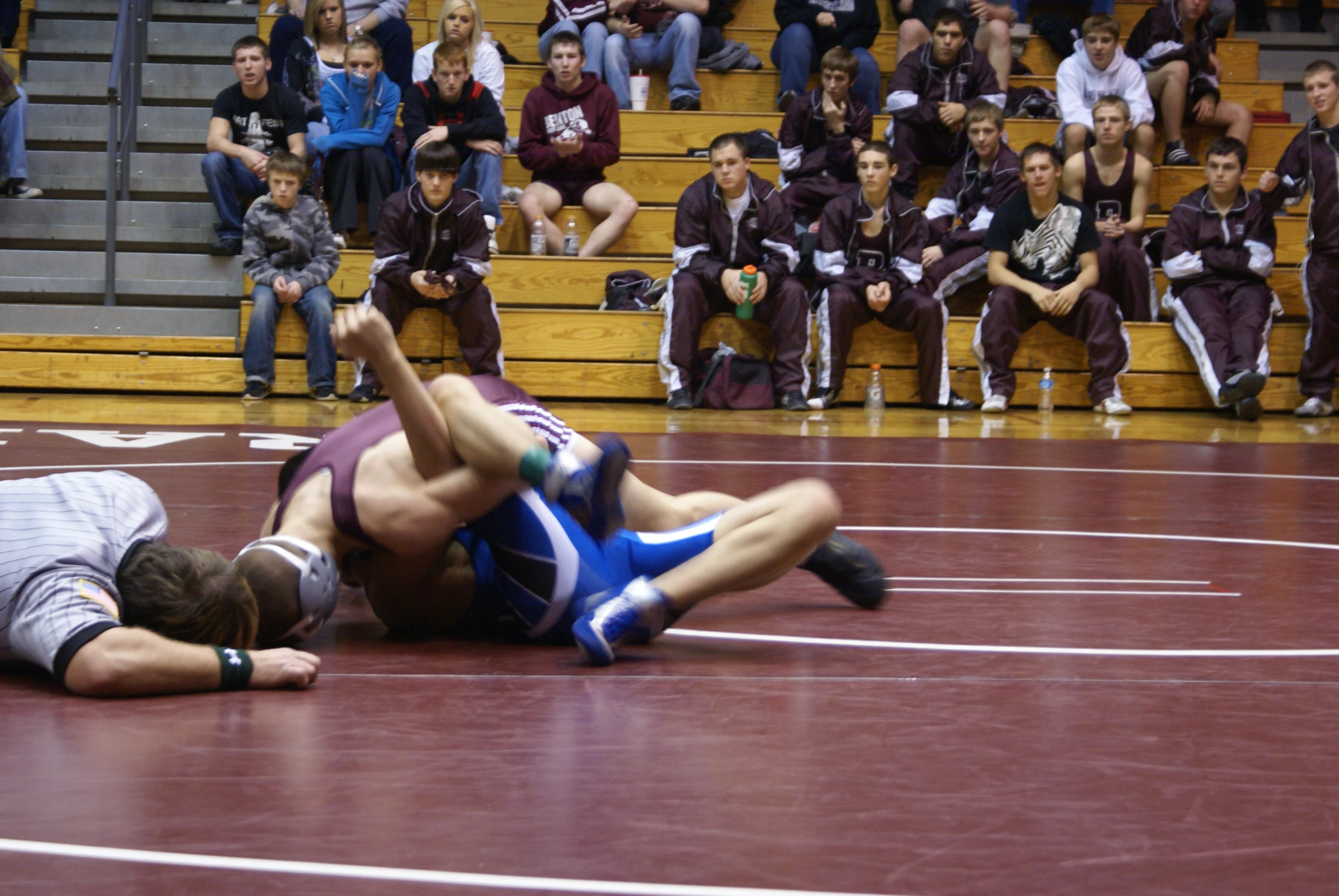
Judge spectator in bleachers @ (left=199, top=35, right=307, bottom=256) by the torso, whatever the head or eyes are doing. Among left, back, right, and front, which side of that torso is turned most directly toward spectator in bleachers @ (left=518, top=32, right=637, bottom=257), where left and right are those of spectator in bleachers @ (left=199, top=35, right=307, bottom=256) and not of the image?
left

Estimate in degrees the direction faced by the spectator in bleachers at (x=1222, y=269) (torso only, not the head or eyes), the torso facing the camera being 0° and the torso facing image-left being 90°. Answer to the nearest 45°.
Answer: approximately 0°

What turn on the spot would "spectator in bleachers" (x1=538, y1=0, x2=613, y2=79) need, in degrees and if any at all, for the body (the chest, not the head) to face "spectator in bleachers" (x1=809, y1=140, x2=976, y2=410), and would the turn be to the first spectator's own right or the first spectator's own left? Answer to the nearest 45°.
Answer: approximately 45° to the first spectator's own left

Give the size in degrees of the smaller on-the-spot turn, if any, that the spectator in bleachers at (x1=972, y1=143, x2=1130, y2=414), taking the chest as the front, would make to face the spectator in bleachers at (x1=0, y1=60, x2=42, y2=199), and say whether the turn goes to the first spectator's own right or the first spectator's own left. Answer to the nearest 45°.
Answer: approximately 90° to the first spectator's own right

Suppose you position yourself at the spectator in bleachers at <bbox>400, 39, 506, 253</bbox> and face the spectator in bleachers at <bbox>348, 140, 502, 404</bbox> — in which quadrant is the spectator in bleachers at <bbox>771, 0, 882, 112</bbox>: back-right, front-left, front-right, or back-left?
back-left

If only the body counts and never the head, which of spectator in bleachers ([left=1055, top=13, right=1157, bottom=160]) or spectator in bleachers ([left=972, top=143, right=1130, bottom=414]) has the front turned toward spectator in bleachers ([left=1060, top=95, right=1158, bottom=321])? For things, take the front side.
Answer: spectator in bleachers ([left=1055, top=13, right=1157, bottom=160])

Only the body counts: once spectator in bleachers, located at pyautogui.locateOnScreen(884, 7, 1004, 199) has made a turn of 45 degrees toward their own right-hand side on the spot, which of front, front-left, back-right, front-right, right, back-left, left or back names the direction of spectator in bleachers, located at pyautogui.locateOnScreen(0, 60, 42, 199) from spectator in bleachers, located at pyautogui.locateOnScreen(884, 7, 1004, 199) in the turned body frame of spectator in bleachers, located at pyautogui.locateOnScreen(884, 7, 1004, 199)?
front-right
